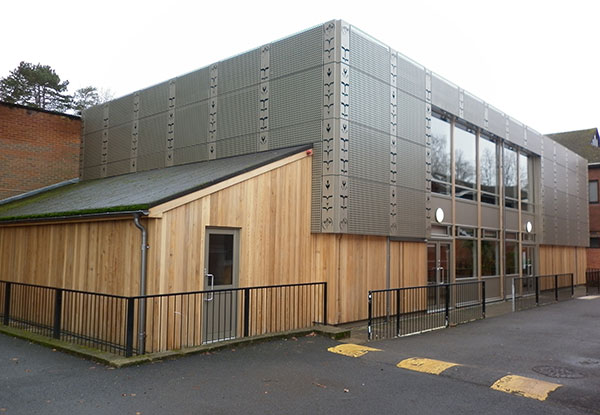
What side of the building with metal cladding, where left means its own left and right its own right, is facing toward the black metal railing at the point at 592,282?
left

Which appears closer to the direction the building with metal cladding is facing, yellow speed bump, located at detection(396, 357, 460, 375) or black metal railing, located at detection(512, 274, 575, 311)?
the yellow speed bump

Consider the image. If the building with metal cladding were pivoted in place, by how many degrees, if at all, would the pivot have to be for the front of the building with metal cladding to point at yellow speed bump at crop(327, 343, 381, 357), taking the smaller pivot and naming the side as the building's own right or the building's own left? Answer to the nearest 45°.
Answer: approximately 45° to the building's own right

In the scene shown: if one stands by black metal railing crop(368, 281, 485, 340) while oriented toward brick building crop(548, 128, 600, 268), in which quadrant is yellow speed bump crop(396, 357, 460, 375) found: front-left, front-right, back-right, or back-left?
back-right

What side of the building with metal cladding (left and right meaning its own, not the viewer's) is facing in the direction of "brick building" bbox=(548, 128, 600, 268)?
left

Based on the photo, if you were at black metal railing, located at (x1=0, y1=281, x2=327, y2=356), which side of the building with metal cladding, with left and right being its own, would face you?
right

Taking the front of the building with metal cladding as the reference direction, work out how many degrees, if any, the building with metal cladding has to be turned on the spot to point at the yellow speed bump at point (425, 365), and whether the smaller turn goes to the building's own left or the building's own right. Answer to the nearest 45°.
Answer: approximately 45° to the building's own right

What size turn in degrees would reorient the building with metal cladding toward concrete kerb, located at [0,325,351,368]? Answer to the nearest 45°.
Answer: approximately 90° to its right
